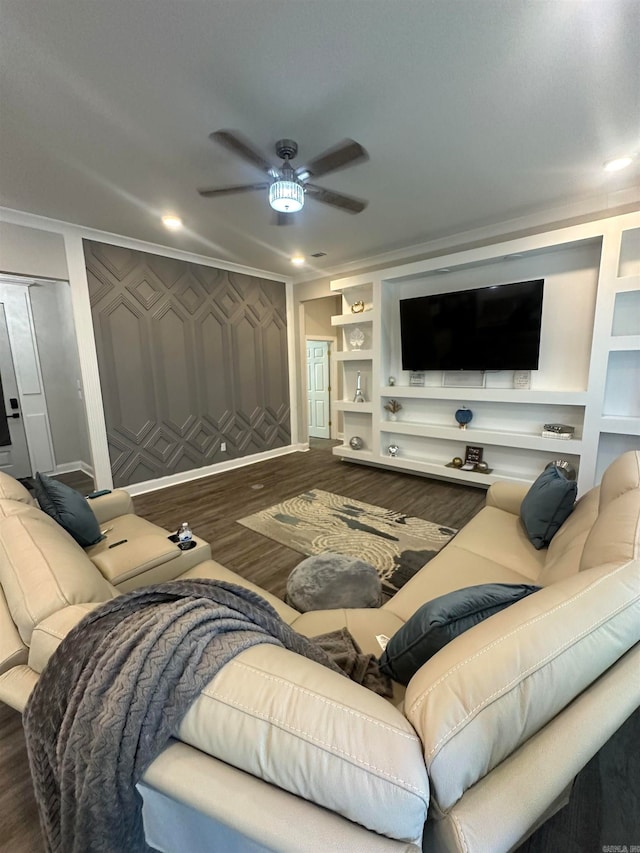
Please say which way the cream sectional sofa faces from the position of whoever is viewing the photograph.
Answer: facing away from the viewer

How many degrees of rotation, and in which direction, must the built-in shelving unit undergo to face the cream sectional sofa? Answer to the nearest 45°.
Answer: approximately 45° to its left

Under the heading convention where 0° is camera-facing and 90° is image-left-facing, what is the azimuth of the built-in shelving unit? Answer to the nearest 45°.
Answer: approximately 45°

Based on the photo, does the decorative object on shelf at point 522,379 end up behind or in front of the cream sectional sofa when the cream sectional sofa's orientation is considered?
in front

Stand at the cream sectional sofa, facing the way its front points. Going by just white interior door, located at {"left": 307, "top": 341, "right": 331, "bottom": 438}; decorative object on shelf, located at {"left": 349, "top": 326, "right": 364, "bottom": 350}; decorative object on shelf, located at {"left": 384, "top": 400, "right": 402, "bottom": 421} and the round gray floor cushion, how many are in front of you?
4

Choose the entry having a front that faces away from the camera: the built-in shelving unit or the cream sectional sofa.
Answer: the cream sectional sofa

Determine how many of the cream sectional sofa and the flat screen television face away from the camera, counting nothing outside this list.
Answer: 1

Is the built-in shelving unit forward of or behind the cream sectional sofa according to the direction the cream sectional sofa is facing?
forward

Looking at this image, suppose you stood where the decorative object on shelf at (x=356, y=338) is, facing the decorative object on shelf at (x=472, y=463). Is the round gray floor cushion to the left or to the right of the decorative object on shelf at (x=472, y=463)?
right

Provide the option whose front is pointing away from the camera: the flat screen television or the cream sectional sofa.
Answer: the cream sectional sofa

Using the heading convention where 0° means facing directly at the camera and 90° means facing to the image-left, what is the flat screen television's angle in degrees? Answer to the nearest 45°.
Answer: approximately 45°
